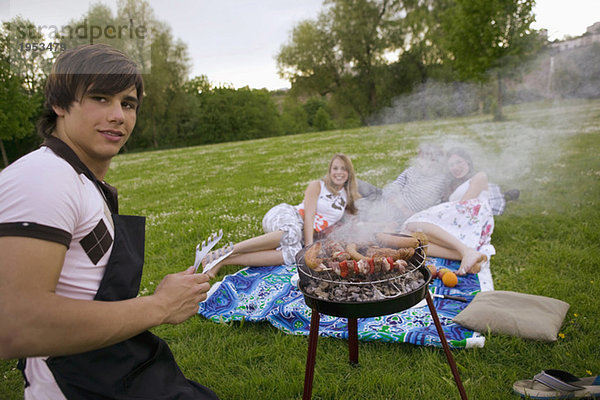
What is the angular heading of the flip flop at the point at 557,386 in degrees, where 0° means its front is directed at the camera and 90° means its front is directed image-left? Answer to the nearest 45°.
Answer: approximately 90°

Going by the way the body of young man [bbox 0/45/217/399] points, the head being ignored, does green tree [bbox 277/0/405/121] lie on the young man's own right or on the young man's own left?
on the young man's own left

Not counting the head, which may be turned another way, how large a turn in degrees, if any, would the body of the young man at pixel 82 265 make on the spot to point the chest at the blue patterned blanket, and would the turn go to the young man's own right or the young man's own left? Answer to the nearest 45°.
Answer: approximately 45° to the young man's own left

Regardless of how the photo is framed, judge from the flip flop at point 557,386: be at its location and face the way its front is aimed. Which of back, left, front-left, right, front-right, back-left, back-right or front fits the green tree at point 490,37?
right

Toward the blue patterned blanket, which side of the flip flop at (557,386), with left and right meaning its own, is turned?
front

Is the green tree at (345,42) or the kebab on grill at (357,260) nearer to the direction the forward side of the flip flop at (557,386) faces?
the kebab on grill
